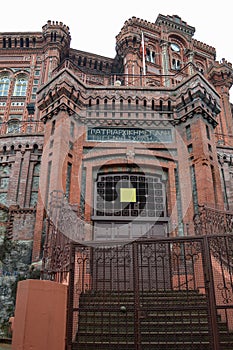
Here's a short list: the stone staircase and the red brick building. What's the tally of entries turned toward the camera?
2

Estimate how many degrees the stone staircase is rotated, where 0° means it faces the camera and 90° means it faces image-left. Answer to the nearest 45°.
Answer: approximately 0°

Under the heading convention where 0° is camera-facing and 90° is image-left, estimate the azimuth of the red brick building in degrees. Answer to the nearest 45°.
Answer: approximately 0°

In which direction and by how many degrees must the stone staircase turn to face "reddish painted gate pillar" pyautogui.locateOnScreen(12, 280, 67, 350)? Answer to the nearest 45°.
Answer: approximately 45° to its right

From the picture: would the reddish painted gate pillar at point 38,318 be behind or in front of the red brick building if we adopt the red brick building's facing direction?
in front
